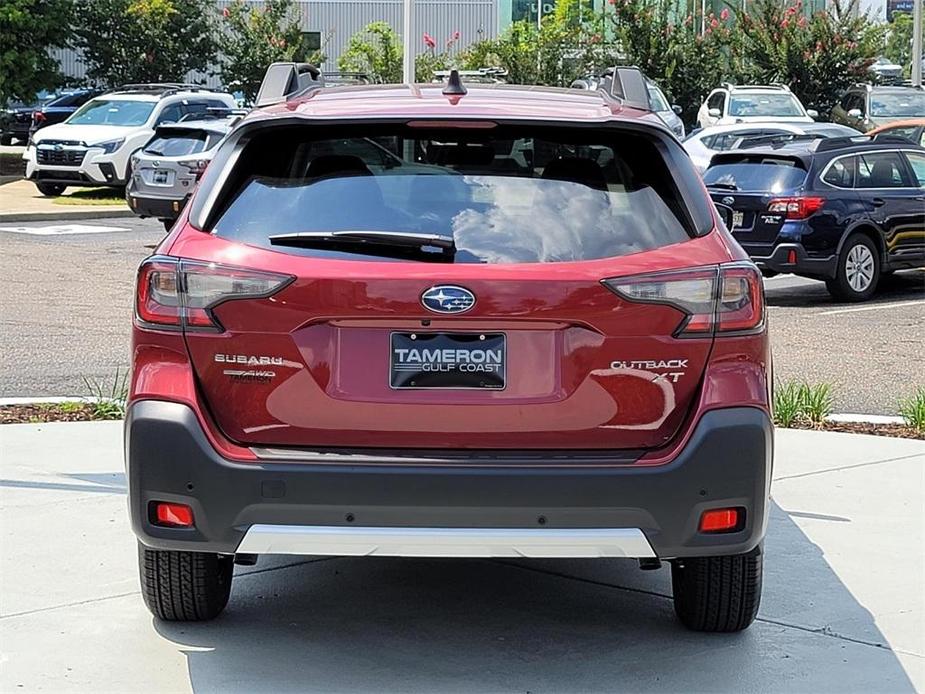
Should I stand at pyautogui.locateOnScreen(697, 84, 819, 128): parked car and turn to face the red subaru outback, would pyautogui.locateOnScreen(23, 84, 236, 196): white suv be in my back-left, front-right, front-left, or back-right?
front-right

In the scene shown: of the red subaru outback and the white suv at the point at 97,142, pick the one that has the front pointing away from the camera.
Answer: the red subaru outback

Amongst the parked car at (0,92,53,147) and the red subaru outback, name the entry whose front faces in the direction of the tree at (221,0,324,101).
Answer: the red subaru outback

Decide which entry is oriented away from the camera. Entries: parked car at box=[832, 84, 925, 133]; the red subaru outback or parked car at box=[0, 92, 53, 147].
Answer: the red subaru outback

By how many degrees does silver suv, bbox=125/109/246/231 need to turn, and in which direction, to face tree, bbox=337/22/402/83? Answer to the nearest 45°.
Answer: approximately 45° to its left

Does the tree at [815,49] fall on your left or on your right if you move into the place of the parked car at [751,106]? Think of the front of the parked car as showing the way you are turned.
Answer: on your left

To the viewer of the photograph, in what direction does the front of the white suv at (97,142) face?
facing the viewer and to the left of the viewer

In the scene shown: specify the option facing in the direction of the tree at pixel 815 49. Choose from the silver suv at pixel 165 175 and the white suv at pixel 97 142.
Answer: the silver suv

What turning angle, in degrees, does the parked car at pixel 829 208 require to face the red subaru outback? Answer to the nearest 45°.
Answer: approximately 135° to its right

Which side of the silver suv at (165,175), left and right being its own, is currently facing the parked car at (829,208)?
right

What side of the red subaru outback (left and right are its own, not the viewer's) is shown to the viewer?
back

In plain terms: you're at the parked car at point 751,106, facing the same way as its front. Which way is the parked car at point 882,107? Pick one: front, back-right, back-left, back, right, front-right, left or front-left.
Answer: left

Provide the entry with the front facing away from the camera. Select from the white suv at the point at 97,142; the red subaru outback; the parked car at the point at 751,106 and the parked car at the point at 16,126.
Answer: the red subaru outback

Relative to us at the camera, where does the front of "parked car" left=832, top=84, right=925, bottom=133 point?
facing the viewer and to the right of the viewer

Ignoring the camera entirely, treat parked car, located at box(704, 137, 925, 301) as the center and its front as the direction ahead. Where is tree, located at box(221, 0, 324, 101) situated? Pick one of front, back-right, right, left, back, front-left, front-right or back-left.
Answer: left

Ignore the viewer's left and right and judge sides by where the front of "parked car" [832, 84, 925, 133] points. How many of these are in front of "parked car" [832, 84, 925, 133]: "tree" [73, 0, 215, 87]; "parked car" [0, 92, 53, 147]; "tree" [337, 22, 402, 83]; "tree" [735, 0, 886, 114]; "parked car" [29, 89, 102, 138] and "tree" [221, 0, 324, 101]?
0

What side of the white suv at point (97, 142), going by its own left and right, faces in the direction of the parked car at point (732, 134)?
left

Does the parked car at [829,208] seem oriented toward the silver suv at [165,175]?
no

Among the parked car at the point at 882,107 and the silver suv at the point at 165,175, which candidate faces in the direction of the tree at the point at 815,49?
the silver suv
